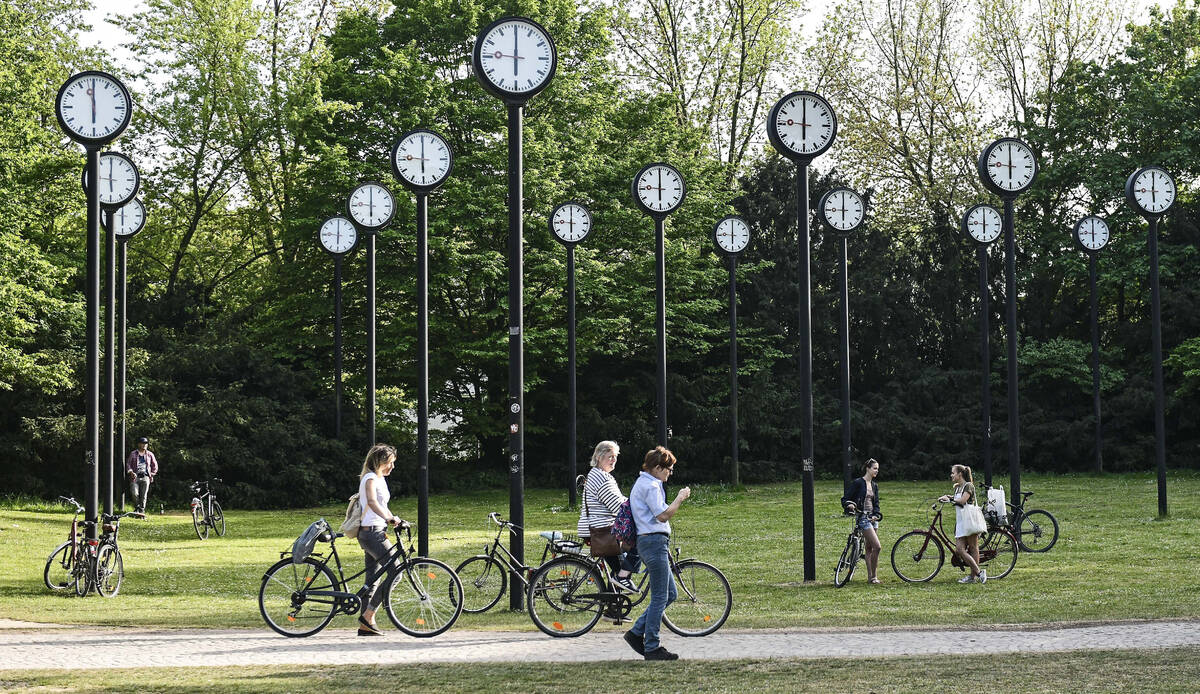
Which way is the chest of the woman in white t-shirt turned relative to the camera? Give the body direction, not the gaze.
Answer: to the viewer's right

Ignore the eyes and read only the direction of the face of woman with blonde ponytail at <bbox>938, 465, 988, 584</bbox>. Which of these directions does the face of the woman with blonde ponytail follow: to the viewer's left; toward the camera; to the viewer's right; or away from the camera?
to the viewer's left

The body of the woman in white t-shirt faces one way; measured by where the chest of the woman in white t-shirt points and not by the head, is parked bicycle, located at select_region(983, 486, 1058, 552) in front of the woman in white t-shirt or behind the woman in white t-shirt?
in front

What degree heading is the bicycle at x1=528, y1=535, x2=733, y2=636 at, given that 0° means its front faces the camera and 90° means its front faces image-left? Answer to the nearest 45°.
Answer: approximately 270°

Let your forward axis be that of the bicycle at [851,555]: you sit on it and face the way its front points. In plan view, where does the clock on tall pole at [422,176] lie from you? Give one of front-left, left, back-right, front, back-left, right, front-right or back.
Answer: front-right

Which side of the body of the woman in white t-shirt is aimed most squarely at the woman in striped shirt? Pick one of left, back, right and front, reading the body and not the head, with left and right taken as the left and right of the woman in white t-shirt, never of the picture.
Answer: front

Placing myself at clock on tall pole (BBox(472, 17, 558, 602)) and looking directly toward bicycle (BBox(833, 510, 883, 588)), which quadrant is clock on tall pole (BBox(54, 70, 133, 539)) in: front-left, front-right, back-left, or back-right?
back-left

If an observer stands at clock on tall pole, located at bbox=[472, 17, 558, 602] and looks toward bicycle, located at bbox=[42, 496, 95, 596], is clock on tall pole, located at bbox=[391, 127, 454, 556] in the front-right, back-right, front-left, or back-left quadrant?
front-right

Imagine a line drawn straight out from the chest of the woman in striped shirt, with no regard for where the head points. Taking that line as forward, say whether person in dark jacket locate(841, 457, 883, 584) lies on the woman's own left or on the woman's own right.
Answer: on the woman's own left

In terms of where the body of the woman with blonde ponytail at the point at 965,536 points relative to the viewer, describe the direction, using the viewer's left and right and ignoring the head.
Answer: facing to the left of the viewer

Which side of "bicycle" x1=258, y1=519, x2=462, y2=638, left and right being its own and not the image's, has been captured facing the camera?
right
